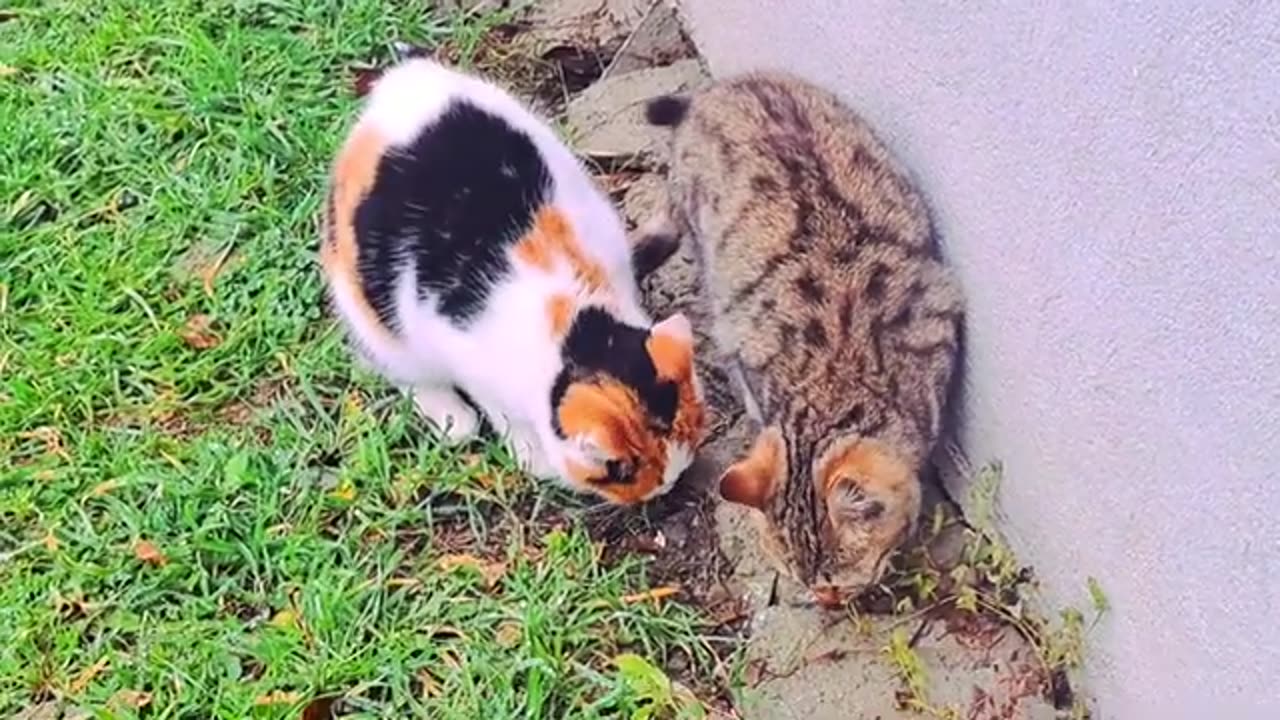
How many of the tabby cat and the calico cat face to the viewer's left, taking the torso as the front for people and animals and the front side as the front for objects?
0

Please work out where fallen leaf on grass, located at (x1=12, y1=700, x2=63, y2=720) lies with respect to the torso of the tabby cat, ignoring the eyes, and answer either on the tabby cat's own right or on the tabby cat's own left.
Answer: on the tabby cat's own right

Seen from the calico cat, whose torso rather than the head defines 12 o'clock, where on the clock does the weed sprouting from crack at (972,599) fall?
The weed sprouting from crack is roughly at 11 o'clock from the calico cat.

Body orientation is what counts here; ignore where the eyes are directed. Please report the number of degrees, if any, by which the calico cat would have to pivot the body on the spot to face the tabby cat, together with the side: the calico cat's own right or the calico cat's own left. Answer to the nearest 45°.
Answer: approximately 45° to the calico cat's own left

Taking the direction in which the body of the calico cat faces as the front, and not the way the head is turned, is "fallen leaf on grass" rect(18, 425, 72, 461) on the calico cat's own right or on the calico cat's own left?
on the calico cat's own right

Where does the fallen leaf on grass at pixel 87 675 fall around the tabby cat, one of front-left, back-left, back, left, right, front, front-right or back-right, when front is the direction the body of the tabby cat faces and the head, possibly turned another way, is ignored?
front-right

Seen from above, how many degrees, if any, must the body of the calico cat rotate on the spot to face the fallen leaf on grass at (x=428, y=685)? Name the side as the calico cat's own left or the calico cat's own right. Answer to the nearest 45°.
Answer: approximately 45° to the calico cat's own right

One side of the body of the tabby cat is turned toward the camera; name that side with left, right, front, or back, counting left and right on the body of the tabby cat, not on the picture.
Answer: front

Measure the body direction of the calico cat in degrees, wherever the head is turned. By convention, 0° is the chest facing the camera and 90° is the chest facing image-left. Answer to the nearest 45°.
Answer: approximately 315°

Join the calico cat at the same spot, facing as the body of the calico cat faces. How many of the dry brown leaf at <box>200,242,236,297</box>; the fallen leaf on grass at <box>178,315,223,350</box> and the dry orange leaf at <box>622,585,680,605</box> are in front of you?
1
